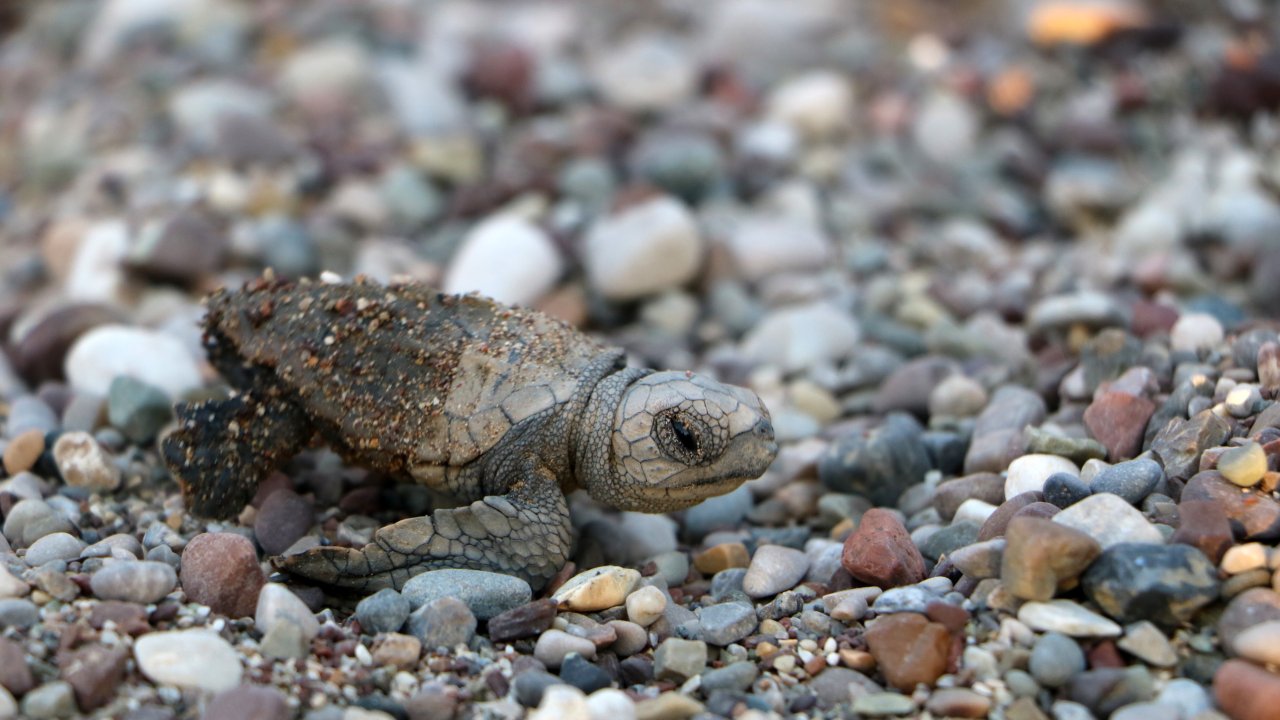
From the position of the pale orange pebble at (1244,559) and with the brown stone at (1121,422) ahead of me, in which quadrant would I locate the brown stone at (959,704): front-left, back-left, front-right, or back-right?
back-left

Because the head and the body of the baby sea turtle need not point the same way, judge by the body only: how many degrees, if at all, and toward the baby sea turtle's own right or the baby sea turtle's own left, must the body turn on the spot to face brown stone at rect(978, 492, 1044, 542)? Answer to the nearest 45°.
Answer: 0° — it already faces it

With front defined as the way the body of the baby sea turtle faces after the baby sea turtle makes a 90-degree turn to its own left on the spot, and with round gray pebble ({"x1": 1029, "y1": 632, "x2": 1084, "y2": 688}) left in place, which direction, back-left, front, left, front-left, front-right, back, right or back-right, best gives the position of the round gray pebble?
back-right

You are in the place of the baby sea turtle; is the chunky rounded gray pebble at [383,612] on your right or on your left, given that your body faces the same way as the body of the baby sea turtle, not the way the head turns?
on your right

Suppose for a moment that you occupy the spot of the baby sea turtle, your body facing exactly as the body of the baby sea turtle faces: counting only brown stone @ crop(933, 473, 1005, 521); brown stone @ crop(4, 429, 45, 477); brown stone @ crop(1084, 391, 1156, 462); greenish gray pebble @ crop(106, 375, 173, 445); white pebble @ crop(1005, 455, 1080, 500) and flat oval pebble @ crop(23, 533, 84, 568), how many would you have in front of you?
3

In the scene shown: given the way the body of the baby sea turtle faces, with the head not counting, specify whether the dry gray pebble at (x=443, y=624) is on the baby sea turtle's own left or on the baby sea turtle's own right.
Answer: on the baby sea turtle's own right

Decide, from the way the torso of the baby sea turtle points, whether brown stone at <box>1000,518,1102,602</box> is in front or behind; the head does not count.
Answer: in front

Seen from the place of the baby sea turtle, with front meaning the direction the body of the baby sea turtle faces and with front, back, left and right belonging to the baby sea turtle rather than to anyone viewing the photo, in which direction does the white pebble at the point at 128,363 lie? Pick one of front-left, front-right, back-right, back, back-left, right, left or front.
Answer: back-left

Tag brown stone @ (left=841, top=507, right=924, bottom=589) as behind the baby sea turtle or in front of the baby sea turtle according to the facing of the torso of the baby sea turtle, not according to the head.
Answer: in front

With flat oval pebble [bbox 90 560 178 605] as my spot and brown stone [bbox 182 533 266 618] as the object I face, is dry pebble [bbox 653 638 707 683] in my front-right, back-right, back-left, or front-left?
front-right

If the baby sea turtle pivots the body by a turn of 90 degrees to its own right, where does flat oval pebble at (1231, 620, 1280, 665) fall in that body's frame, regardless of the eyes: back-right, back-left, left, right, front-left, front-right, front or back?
front-left

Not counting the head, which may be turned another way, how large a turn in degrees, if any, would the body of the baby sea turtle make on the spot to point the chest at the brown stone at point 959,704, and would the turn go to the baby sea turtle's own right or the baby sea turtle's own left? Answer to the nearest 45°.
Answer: approximately 45° to the baby sea turtle's own right

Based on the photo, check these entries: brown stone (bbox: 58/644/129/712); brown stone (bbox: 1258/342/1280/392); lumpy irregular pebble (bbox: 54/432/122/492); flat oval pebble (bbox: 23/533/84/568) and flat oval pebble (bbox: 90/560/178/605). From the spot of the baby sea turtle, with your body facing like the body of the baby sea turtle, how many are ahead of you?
1

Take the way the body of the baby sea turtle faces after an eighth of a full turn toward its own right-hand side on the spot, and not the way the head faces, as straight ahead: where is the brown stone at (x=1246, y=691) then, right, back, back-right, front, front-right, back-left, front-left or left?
front

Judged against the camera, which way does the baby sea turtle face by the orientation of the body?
to the viewer's right

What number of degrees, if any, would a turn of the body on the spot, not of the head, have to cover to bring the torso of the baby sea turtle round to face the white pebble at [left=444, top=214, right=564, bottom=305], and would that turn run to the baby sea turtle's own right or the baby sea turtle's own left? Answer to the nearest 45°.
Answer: approximately 90° to the baby sea turtle's own left
